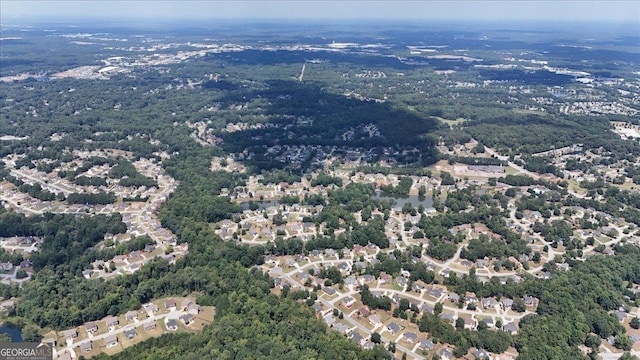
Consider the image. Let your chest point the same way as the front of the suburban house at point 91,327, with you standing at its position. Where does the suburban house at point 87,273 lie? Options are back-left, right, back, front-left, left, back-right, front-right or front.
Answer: back-left

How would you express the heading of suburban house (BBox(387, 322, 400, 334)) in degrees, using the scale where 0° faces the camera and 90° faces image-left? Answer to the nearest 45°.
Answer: approximately 45°

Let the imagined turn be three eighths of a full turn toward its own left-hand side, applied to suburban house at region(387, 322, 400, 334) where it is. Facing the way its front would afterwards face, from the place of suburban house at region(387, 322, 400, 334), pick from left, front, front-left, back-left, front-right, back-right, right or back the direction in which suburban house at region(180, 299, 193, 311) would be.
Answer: back

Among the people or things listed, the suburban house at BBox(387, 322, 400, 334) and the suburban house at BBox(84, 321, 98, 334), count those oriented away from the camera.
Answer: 0

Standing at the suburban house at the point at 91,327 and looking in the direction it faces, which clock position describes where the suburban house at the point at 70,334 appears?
the suburban house at the point at 70,334 is roughly at 4 o'clock from the suburban house at the point at 91,327.

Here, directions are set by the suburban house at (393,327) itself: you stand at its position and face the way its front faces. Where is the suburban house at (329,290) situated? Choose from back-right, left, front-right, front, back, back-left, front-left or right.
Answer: right

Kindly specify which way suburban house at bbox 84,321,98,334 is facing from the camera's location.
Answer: facing the viewer and to the right of the viewer
